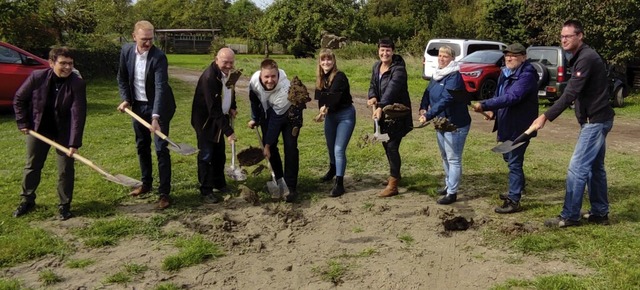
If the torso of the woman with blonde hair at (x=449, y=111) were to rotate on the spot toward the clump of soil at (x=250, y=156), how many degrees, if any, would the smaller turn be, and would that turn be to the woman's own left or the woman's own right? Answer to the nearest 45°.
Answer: approximately 45° to the woman's own right

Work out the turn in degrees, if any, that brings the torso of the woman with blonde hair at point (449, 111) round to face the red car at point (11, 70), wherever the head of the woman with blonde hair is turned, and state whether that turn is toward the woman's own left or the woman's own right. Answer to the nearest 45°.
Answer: approximately 90° to the woman's own right

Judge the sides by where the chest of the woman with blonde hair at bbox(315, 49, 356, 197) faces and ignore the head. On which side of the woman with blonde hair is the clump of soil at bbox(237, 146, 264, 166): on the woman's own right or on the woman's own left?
on the woman's own right

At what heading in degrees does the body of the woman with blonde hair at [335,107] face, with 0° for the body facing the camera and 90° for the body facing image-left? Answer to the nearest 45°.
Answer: approximately 45°

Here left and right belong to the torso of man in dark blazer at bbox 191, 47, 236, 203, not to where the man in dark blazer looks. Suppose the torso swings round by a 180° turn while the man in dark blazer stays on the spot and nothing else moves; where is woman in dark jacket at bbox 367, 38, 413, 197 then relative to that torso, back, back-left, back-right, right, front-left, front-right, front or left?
back-right

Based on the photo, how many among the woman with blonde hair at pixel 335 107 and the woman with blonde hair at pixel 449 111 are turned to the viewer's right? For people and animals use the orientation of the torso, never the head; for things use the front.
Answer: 0

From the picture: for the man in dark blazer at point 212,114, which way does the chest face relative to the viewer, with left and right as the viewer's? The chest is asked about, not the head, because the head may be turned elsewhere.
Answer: facing the viewer and to the right of the viewer

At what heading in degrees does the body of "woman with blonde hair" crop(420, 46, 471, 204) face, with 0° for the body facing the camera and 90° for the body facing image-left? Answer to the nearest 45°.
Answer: approximately 45°

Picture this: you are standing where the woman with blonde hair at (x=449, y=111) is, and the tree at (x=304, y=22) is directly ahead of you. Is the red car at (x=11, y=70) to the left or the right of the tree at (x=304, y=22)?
left
